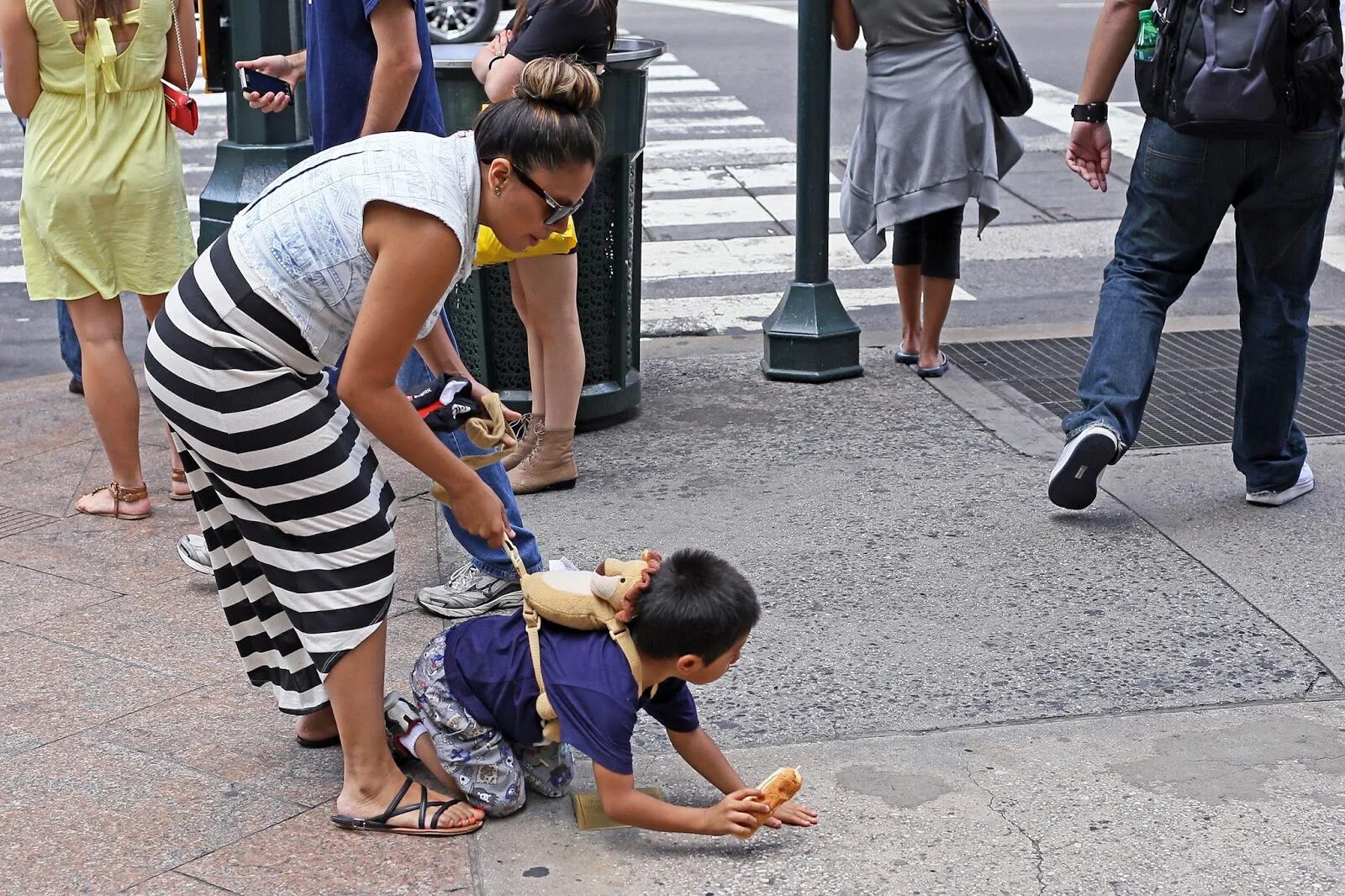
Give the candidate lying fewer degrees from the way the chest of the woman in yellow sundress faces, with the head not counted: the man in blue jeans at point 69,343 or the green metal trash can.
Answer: the man in blue jeans

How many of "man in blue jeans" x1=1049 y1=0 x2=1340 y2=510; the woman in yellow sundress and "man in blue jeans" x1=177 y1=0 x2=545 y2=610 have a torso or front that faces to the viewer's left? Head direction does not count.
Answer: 1

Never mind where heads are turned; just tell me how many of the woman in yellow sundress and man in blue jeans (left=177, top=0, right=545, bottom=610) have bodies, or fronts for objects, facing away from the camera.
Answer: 1

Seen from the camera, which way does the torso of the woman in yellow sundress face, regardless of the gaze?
away from the camera

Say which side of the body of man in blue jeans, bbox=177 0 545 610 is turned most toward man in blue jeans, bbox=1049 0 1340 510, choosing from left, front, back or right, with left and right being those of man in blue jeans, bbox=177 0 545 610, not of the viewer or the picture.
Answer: back

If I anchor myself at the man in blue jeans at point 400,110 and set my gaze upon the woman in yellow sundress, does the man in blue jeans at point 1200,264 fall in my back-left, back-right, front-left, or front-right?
back-right

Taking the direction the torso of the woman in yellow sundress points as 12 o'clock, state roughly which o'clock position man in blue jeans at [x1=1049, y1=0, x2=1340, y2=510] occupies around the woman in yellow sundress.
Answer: The man in blue jeans is roughly at 4 o'clock from the woman in yellow sundress.

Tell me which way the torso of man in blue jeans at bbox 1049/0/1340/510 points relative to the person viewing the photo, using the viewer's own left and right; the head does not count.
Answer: facing away from the viewer

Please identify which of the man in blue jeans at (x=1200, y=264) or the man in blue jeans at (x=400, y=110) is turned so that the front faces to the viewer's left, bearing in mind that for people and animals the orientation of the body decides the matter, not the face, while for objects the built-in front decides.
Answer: the man in blue jeans at (x=400, y=110)

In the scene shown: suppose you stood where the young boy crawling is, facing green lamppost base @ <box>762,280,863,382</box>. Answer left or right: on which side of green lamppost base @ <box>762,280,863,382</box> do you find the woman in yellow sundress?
left

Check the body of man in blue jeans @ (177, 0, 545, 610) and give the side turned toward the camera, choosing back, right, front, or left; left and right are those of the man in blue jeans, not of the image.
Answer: left

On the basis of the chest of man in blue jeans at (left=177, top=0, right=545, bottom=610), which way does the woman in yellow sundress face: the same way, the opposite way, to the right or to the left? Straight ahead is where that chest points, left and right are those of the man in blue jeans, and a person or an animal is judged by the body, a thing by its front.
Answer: to the right

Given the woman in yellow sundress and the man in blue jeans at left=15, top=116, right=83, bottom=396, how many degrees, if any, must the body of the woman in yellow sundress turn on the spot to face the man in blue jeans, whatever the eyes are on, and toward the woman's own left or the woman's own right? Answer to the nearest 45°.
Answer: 0° — they already face them

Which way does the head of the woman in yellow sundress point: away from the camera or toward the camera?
away from the camera

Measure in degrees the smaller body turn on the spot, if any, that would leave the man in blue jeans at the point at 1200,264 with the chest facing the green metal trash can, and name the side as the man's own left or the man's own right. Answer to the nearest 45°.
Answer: approximately 90° to the man's own left
